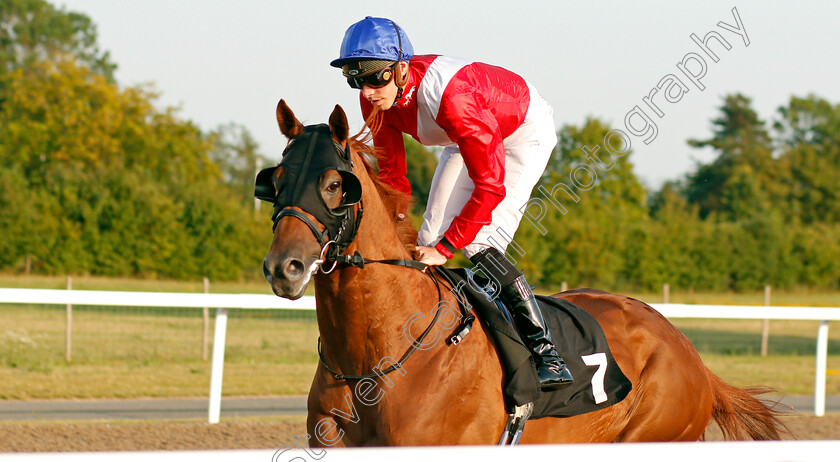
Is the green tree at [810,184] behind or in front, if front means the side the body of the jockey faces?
behind

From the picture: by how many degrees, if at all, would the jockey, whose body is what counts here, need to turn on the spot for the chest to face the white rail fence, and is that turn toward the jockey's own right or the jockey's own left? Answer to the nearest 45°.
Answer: approximately 90° to the jockey's own right

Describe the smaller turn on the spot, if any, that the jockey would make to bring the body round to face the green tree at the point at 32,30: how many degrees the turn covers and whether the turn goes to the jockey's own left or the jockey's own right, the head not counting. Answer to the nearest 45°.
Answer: approximately 90° to the jockey's own right

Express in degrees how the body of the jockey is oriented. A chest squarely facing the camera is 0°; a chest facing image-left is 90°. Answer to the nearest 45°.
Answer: approximately 45°
